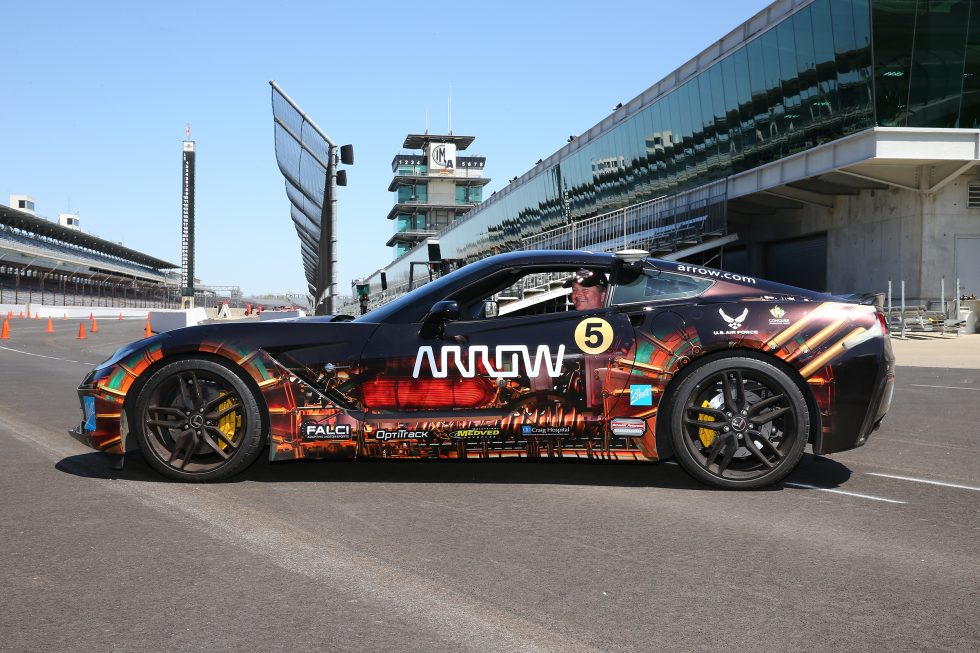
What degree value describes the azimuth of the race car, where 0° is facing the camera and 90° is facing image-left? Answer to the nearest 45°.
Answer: approximately 90°
